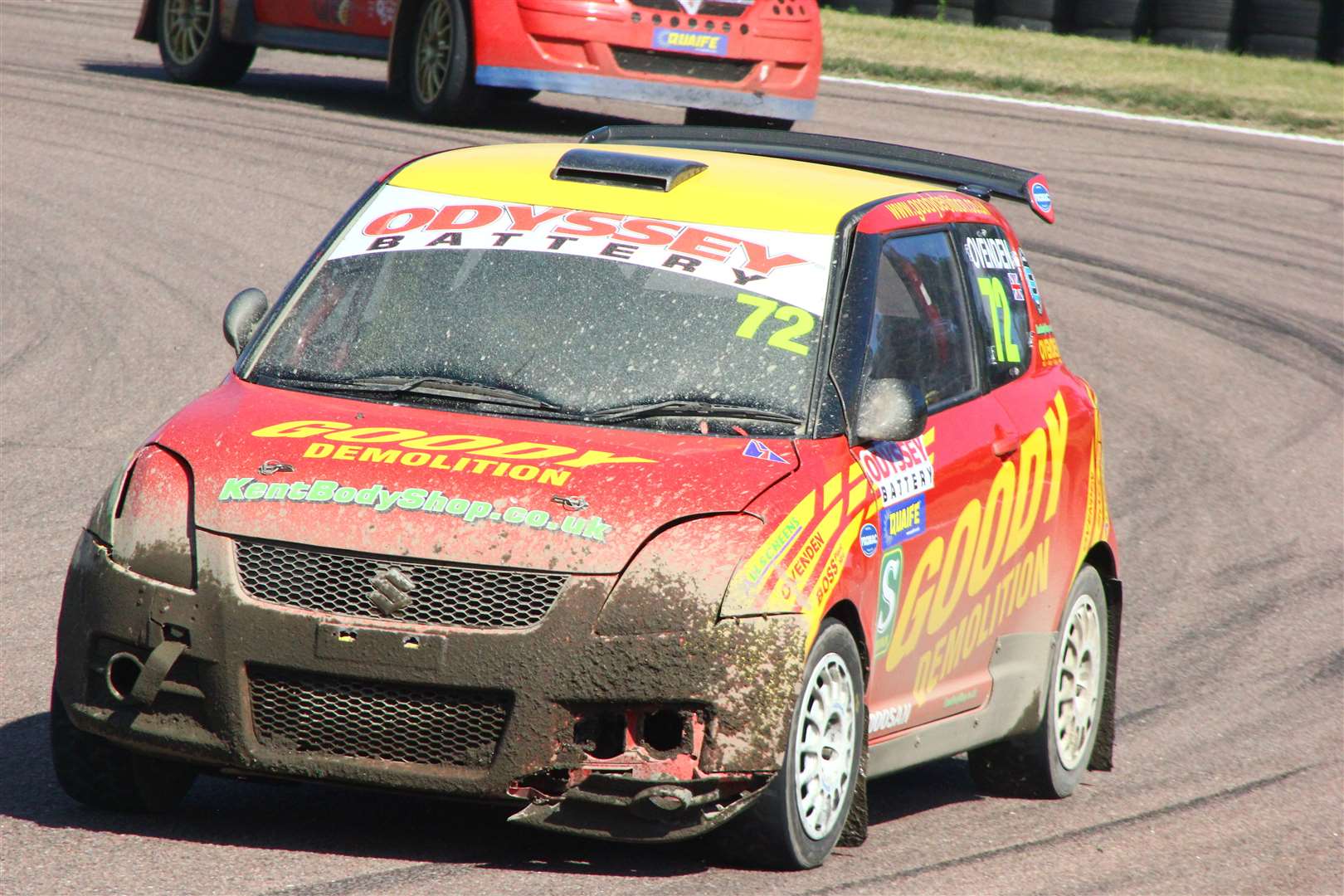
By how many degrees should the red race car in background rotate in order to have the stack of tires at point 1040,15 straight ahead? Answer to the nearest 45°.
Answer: approximately 90° to its left

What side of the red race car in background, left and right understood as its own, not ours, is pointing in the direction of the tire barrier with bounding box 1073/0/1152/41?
left

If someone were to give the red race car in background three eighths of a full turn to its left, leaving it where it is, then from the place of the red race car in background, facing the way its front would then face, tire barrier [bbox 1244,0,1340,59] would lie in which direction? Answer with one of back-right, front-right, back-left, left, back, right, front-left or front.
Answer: front-right

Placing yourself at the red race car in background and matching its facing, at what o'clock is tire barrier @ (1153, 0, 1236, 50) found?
The tire barrier is roughly at 9 o'clock from the red race car in background.
